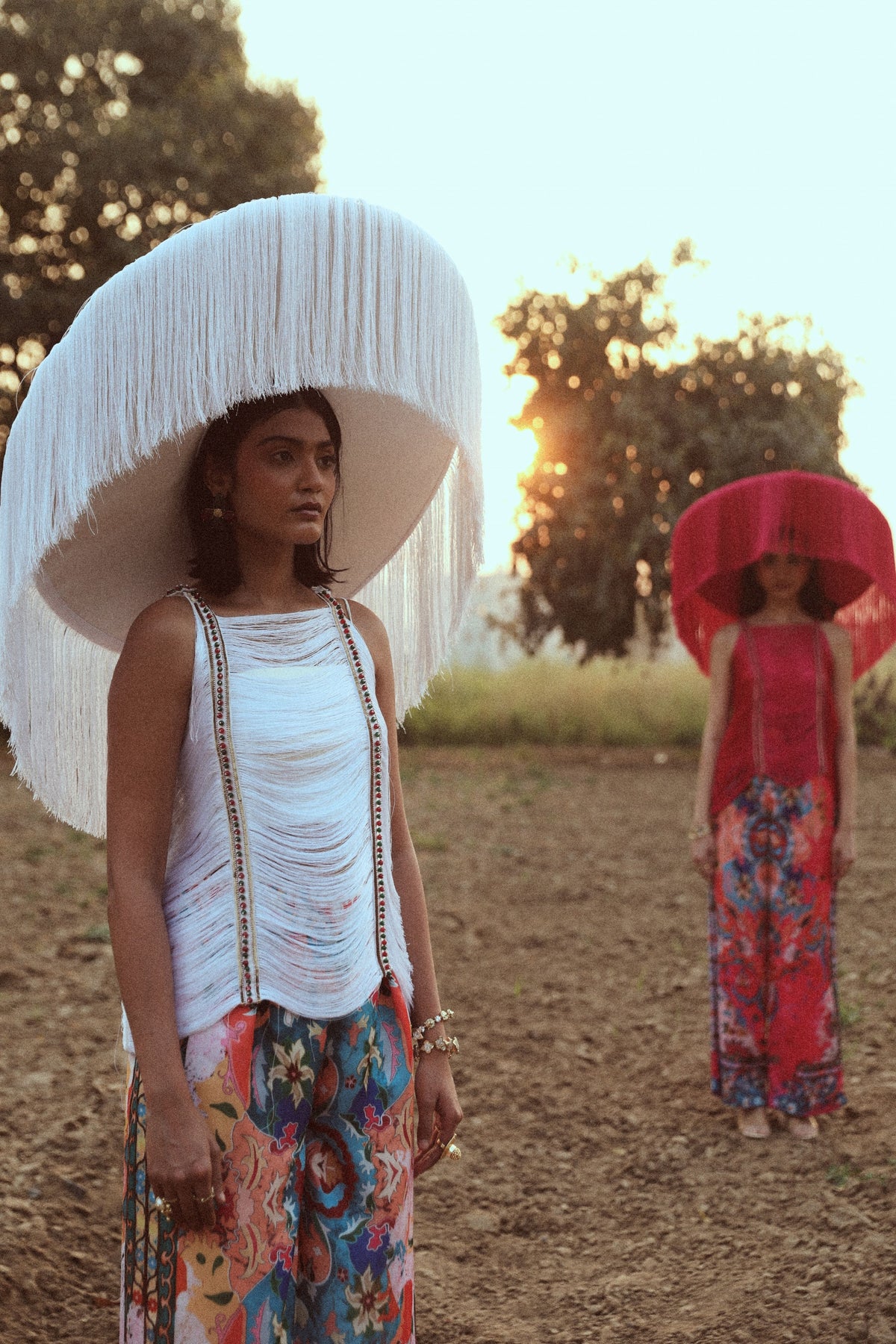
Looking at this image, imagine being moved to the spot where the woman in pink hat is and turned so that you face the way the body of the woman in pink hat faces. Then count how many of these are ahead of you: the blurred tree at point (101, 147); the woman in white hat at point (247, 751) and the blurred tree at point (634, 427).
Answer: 1

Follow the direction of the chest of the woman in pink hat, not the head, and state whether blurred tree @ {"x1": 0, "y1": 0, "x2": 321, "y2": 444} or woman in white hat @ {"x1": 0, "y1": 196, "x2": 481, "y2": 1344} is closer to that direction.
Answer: the woman in white hat

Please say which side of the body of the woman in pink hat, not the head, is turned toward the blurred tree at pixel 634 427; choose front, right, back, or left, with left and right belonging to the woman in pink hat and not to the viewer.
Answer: back

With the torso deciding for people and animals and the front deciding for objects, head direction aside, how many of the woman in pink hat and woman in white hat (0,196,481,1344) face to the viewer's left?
0

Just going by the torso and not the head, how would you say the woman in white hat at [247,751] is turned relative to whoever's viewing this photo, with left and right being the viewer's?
facing the viewer and to the right of the viewer

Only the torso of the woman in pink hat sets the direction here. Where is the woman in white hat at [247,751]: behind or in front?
in front

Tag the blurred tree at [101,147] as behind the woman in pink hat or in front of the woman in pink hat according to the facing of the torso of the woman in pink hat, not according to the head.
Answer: behind

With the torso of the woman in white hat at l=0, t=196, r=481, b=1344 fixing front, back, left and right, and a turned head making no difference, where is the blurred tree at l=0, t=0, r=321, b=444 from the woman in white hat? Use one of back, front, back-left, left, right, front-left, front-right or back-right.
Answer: back-left

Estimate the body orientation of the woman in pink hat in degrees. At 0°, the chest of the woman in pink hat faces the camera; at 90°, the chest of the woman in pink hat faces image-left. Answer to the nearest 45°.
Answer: approximately 0°

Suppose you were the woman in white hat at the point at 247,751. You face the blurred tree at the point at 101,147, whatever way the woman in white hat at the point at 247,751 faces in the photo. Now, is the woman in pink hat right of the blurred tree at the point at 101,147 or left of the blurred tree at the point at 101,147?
right

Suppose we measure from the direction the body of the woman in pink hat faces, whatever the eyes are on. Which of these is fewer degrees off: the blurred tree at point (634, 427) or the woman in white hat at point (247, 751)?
the woman in white hat
